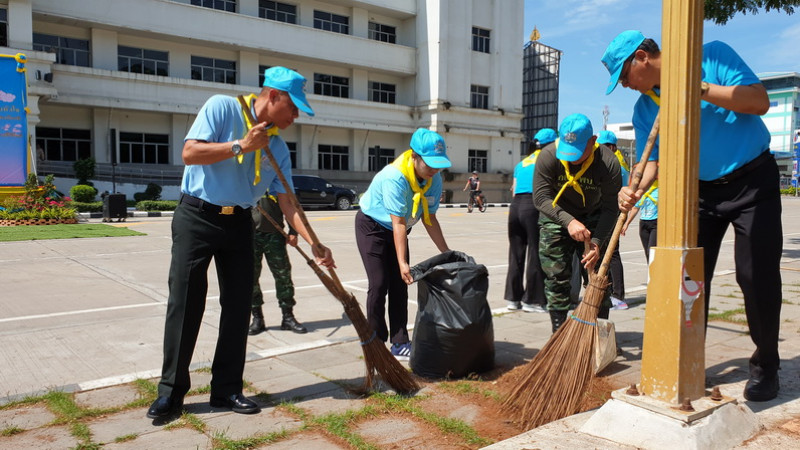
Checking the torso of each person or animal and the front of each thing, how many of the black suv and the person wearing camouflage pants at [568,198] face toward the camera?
1

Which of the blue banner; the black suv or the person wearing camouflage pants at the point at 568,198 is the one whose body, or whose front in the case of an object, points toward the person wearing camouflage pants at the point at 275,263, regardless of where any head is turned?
the blue banner

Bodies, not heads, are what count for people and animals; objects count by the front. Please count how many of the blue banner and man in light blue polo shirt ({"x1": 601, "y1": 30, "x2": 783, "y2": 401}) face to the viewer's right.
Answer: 0

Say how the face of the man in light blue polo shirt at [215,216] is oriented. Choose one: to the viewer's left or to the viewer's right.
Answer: to the viewer's right

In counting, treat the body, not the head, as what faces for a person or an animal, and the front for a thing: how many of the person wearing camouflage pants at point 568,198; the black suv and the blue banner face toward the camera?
2

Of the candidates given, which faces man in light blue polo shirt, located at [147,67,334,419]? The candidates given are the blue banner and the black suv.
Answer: the blue banner

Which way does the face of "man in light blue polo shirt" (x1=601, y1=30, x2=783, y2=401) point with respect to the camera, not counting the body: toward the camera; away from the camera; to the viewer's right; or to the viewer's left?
to the viewer's left

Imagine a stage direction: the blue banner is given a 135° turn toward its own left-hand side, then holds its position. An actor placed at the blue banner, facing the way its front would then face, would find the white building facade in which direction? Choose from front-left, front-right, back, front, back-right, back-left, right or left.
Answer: front

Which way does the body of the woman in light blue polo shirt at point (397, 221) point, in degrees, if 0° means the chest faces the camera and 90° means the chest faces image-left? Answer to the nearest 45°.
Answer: approximately 315°

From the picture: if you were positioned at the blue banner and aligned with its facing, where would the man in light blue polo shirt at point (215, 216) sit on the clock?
The man in light blue polo shirt is roughly at 12 o'clock from the blue banner.

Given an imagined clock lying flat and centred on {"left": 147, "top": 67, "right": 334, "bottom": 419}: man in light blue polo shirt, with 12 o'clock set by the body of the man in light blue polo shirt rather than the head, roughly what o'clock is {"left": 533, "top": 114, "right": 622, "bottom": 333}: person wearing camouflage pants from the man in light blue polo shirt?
The person wearing camouflage pants is roughly at 10 o'clock from the man in light blue polo shirt.

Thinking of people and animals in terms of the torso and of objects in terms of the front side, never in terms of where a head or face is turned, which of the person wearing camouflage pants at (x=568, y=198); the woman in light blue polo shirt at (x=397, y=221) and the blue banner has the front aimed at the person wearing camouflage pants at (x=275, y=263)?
the blue banner

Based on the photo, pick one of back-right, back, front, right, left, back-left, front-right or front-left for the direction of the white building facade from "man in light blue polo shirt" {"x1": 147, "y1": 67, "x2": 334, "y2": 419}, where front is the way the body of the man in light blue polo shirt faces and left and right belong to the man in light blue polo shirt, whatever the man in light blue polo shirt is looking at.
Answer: back-left
